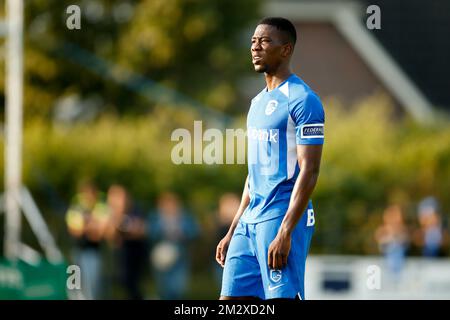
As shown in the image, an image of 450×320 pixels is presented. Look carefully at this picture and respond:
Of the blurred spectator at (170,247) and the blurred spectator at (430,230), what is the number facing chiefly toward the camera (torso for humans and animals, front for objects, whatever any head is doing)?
2

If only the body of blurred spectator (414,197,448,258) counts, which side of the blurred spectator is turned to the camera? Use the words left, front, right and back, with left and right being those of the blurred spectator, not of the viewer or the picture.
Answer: front

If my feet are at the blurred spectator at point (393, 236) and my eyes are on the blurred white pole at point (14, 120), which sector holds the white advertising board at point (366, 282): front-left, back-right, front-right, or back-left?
front-left

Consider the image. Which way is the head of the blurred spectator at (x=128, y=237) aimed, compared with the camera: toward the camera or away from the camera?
toward the camera

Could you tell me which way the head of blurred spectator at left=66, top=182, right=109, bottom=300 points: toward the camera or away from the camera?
toward the camera

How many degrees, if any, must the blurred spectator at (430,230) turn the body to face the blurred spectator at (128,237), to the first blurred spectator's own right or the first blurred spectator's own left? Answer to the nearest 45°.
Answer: approximately 45° to the first blurred spectator's own right

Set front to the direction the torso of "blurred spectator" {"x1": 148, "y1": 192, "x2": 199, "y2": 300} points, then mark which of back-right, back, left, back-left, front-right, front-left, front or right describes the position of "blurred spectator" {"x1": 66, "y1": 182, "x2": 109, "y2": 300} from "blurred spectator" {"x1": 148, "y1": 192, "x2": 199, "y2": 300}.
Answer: front-right

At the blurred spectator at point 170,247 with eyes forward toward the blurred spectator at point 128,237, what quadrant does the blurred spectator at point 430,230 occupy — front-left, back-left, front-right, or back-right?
back-left

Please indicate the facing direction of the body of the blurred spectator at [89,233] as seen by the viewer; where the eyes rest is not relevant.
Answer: toward the camera

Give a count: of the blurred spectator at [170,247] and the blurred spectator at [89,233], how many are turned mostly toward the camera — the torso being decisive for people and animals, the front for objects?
2

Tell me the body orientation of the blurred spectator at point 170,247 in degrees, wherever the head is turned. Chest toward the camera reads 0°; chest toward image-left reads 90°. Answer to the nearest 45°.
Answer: approximately 0°

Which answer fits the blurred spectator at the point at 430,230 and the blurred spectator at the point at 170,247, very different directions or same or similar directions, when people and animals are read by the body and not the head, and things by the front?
same or similar directions

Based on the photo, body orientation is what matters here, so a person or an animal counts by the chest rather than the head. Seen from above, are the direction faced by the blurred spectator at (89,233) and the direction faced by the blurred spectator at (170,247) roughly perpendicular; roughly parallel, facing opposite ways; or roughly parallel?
roughly parallel

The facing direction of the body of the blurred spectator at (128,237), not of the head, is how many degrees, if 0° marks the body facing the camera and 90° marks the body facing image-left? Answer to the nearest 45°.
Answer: approximately 45°
